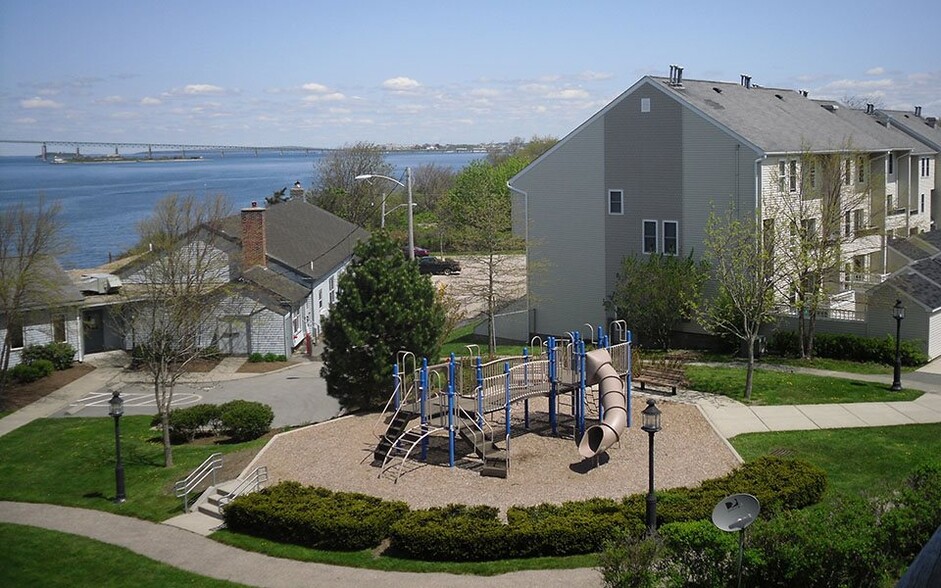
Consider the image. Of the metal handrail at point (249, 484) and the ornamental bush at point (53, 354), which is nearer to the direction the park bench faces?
the metal handrail

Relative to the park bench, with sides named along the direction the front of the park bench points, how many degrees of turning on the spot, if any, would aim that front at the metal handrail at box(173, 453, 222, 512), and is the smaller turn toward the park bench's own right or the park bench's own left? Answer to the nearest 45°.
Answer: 0° — it already faces it

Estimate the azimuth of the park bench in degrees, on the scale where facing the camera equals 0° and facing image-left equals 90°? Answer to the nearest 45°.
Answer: approximately 45°

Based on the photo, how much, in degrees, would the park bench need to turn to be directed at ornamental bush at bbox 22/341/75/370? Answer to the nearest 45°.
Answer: approximately 45° to its right

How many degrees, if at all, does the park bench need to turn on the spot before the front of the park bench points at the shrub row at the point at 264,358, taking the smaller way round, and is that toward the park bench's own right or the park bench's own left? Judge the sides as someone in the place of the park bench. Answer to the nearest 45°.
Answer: approximately 90° to the park bench's own right

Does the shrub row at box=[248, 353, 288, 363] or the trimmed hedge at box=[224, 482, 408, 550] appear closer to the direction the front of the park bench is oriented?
the trimmed hedge

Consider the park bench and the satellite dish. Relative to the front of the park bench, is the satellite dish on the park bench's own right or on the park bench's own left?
on the park bench's own left
